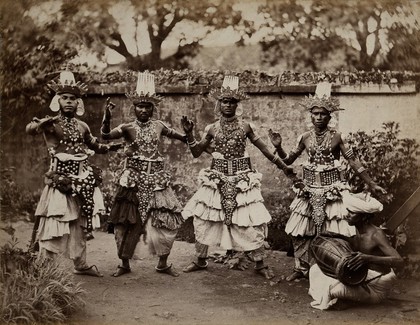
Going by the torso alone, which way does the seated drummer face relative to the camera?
to the viewer's left

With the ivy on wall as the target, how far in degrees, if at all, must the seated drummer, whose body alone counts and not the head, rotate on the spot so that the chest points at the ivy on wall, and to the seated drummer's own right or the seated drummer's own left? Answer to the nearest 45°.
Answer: approximately 45° to the seated drummer's own right

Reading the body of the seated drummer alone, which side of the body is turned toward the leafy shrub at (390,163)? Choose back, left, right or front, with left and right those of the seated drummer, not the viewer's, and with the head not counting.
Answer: right

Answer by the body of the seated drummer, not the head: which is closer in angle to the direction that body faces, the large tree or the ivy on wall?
the large tree

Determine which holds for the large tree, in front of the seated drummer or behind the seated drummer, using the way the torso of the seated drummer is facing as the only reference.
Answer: in front

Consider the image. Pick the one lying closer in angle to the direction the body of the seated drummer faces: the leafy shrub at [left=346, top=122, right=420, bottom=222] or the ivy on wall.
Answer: the ivy on wall
